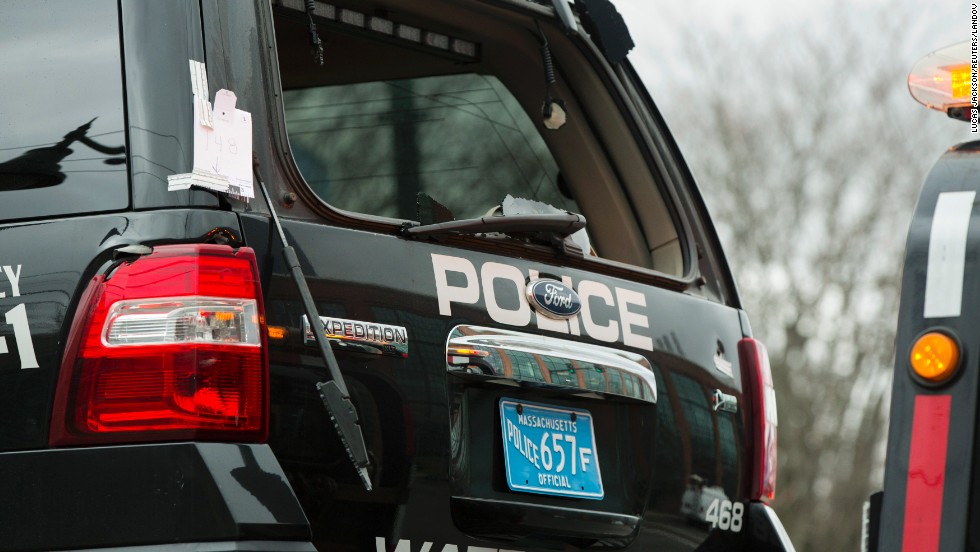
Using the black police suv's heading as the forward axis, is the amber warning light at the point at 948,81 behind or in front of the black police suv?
behind

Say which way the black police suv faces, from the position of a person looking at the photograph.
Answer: facing away from the viewer and to the left of the viewer

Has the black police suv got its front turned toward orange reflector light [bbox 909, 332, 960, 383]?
no
